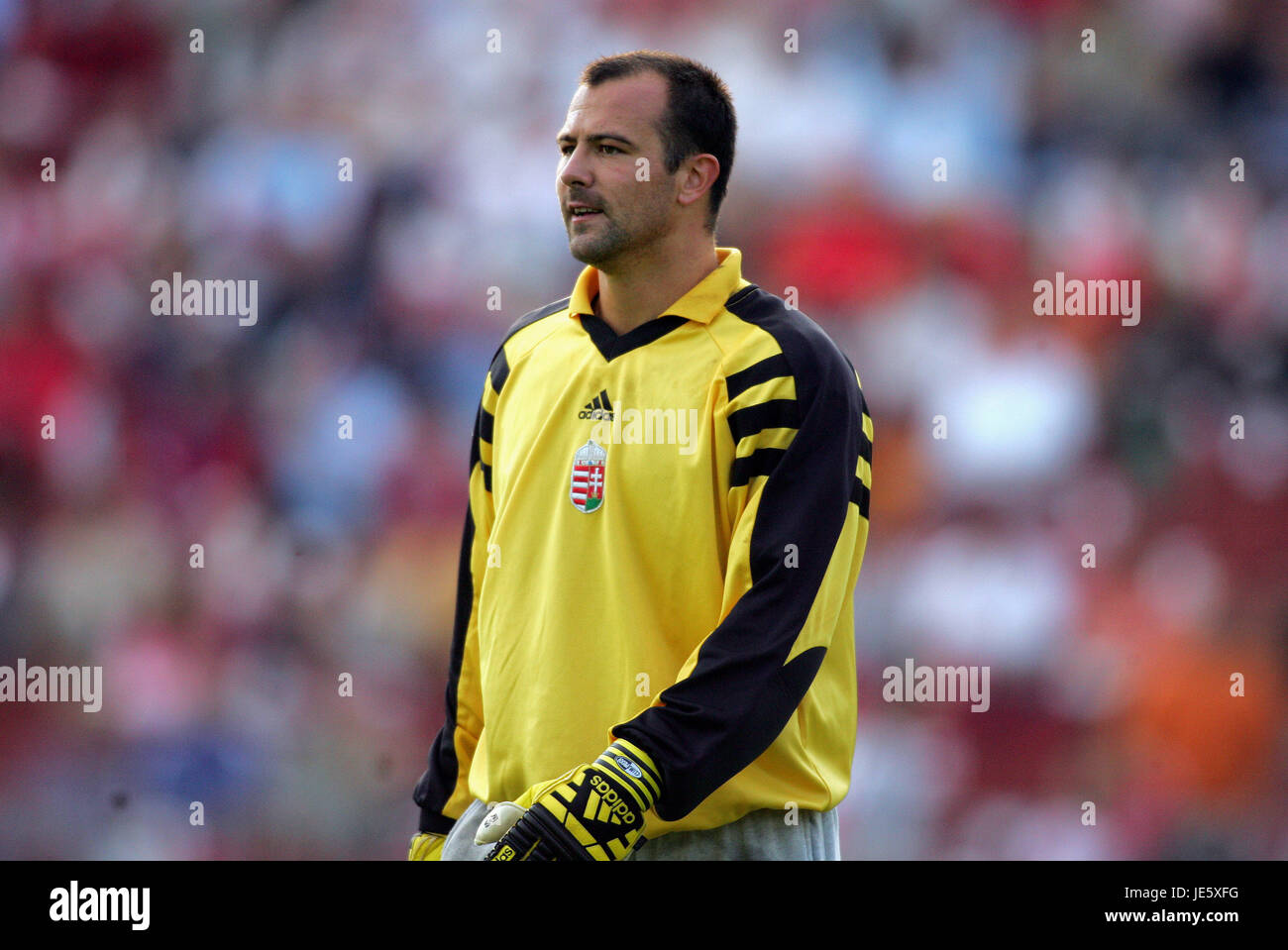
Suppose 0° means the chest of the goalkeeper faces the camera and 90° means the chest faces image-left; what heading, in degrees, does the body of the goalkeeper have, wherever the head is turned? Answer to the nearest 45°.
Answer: approximately 45°

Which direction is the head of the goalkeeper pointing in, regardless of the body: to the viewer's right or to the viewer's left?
to the viewer's left
